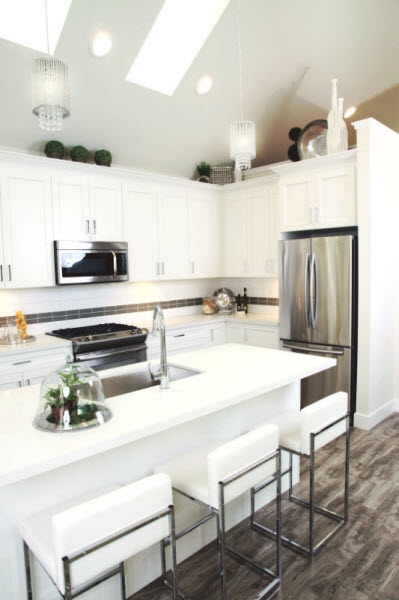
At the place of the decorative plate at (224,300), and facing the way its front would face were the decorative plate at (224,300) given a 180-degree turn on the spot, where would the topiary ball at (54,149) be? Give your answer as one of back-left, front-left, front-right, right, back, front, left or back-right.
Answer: back-left

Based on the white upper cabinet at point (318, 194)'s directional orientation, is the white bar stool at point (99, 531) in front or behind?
in front

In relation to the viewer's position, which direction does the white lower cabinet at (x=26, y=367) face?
facing the viewer and to the right of the viewer

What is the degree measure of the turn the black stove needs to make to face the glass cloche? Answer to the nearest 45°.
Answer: approximately 45° to its right

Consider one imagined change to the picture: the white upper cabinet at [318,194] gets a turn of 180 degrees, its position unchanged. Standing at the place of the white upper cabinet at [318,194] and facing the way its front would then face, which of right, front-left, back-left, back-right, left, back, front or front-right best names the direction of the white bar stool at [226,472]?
back-right

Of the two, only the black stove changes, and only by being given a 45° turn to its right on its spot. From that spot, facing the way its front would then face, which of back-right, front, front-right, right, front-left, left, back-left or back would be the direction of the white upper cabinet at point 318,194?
left

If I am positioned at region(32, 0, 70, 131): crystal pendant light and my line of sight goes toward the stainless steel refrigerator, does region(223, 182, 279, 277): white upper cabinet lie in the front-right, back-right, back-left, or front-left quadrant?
front-left

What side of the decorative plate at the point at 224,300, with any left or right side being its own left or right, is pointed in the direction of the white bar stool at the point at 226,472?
front

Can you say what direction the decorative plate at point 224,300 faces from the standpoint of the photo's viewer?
facing the viewer

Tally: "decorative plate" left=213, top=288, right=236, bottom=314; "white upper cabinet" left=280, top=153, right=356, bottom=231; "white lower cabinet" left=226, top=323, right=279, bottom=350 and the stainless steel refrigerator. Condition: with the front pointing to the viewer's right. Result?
0

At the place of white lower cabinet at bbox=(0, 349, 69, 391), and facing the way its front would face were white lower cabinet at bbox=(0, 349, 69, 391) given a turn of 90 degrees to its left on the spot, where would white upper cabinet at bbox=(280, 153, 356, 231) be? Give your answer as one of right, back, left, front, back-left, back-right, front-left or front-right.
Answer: front-right

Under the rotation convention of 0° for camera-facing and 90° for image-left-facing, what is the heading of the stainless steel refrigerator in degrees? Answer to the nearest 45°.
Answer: approximately 45°

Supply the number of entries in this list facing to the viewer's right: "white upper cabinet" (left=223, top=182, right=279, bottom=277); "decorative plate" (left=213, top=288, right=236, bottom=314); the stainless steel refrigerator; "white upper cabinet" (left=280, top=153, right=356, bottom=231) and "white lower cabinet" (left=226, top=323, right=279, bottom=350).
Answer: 0

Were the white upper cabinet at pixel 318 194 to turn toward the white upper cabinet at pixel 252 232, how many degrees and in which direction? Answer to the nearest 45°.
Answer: approximately 90° to its right

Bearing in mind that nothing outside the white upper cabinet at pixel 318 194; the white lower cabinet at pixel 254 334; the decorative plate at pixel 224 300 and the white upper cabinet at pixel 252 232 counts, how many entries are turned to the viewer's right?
0

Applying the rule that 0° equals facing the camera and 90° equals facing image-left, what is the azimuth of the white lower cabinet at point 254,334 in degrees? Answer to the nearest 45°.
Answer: approximately 45°
